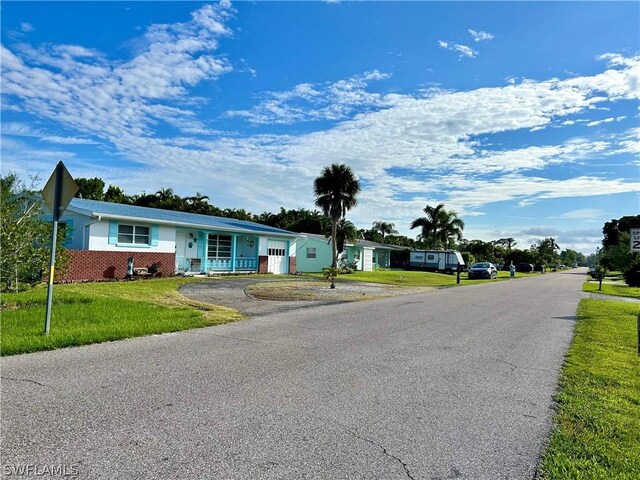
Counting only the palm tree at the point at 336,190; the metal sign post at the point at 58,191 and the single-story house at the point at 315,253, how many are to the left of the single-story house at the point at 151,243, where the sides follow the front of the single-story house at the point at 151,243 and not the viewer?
2

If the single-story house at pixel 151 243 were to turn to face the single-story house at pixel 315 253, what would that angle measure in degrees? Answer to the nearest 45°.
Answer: approximately 90° to its left

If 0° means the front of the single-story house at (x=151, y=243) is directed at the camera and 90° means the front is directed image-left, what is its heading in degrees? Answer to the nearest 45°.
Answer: approximately 315°

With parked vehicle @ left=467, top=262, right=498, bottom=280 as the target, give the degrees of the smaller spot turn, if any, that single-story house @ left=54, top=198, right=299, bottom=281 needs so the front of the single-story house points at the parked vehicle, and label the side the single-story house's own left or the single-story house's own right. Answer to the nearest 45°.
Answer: approximately 45° to the single-story house's own left

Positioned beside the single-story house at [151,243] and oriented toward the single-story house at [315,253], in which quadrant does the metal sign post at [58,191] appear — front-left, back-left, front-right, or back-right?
back-right

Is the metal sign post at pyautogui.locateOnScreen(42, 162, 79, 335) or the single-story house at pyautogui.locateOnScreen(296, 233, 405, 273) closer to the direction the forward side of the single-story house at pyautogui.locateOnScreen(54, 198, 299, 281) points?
the metal sign post

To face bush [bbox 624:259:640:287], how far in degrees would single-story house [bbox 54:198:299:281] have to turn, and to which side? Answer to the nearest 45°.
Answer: approximately 45° to its left

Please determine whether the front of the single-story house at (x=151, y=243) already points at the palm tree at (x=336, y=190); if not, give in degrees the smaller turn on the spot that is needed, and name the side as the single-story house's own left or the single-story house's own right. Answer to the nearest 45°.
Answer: approximately 90° to the single-story house's own left
